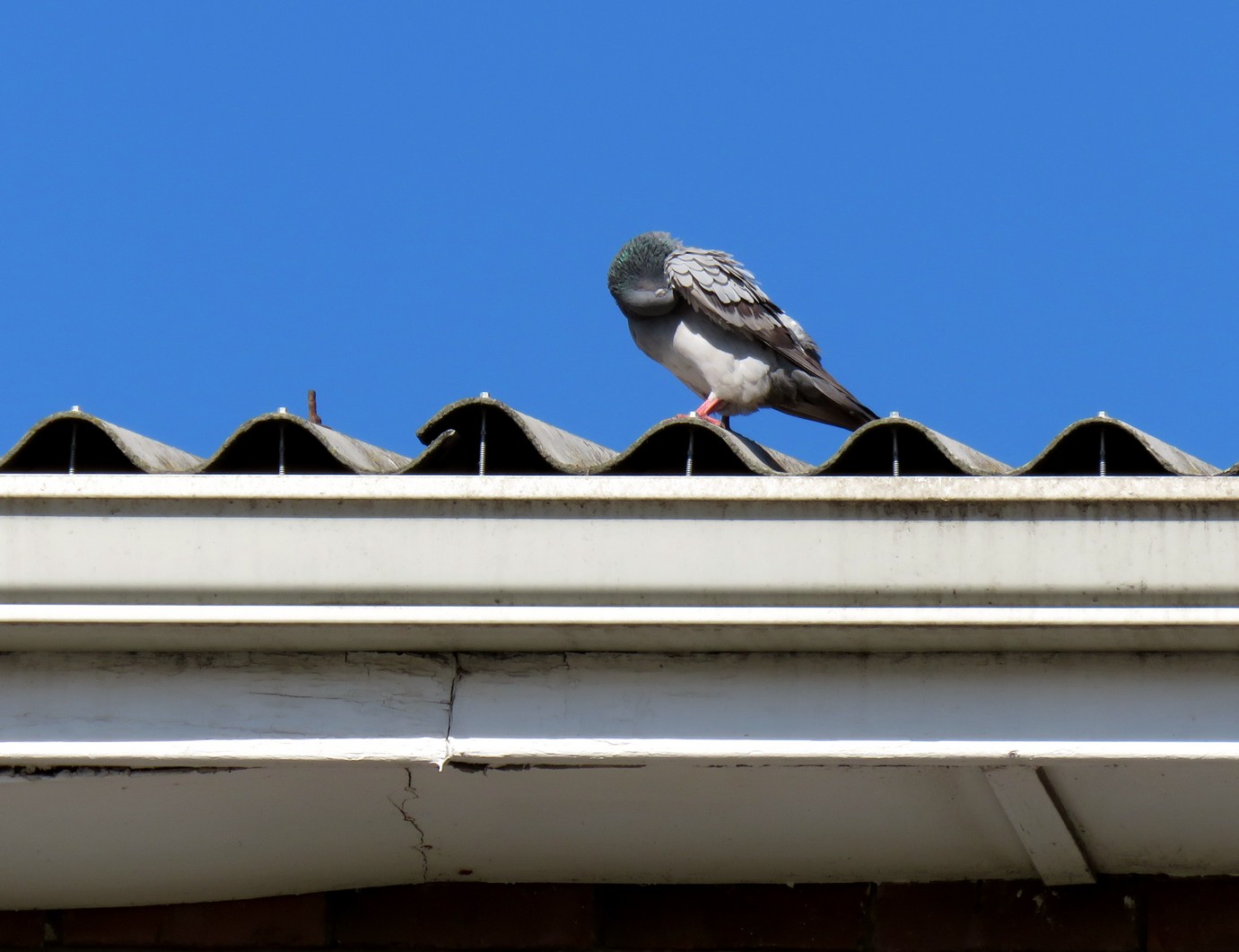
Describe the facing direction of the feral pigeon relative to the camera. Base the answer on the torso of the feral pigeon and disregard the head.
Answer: to the viewer's left
